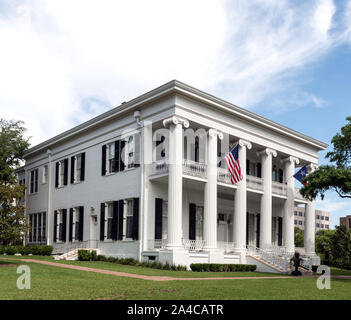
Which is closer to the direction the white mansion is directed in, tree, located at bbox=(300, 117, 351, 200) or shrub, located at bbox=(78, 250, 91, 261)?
the tree

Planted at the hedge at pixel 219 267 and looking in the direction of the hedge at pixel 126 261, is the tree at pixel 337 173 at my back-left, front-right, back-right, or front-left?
back-right

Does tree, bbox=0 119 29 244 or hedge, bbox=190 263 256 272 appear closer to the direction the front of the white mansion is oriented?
the hedge
